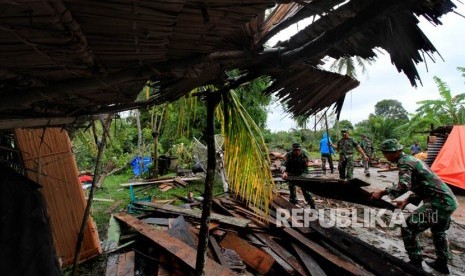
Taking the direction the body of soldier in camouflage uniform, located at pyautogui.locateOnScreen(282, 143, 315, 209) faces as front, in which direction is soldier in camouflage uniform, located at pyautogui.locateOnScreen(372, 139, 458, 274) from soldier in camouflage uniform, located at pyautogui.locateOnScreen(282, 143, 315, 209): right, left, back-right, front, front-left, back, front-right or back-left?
front-left

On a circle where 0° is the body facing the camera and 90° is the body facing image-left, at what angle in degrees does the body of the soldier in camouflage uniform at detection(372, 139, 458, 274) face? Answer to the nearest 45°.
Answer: approximately 90°

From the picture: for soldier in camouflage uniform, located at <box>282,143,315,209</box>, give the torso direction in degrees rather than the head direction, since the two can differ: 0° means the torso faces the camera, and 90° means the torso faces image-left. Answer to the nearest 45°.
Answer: approximately 0°

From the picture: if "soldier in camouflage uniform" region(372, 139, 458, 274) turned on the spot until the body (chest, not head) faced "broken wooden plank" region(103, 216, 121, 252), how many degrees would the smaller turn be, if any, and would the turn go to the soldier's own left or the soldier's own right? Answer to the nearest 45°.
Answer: approximately 45° to the soldier's own left

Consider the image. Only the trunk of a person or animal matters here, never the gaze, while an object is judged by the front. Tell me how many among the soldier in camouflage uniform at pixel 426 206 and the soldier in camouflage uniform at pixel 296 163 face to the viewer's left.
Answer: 1

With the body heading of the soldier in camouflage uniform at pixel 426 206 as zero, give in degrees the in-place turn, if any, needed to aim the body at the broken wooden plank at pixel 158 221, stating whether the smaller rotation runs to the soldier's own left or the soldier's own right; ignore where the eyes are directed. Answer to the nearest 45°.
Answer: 0° — they already face it

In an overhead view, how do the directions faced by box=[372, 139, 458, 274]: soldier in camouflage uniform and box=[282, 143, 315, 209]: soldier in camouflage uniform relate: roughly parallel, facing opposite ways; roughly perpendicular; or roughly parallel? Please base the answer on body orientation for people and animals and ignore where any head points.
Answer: roughly perpendicular

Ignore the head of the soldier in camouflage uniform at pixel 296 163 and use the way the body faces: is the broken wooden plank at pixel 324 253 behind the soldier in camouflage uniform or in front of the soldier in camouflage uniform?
in front

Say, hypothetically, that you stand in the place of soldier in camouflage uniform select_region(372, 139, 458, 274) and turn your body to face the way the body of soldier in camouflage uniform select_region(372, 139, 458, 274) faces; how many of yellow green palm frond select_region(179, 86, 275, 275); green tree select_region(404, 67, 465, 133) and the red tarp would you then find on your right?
2

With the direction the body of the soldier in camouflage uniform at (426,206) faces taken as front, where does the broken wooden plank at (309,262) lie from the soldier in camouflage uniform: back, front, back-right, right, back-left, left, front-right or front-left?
front-left

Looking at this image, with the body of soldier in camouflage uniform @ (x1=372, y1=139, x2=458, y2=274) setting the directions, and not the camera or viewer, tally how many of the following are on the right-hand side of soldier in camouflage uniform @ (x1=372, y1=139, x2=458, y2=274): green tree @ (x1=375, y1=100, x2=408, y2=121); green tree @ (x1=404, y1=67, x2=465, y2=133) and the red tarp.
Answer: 3
